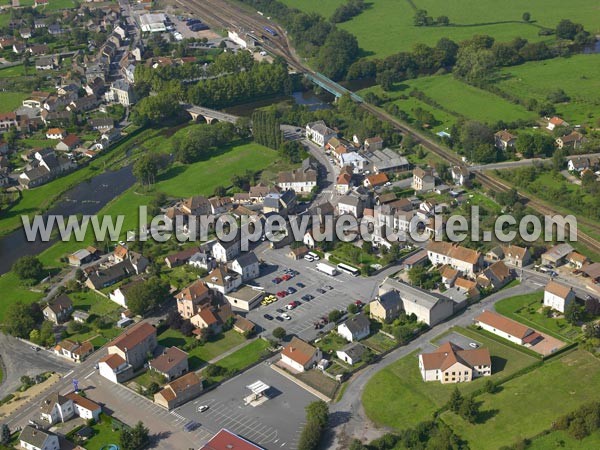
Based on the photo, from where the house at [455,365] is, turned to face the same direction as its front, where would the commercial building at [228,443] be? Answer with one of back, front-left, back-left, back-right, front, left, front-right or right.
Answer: front-right

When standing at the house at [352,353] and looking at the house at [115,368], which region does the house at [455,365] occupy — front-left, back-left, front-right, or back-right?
back-left

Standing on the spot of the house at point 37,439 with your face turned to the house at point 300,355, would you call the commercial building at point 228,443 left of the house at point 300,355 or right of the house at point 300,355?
right

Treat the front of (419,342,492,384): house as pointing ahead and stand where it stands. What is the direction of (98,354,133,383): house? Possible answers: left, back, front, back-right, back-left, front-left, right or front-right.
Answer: right

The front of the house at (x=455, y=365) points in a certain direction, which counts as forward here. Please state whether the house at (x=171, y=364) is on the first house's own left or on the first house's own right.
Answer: on the first house's own right

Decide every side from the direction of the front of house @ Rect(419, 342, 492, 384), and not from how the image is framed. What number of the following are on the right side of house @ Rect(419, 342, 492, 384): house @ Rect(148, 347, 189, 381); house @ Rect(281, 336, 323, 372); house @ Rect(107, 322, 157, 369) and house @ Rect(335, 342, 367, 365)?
4

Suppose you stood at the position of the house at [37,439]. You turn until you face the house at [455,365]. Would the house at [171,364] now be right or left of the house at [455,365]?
left

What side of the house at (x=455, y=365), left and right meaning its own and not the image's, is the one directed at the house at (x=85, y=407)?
right

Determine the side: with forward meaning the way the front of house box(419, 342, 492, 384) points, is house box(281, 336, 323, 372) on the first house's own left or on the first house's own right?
on the first house's own right

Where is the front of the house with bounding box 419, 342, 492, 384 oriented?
toward the camera

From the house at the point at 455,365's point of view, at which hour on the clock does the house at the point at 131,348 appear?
the house at the point at 131,348 is roughly at 3 o'clock from the house at the point at 455,365.

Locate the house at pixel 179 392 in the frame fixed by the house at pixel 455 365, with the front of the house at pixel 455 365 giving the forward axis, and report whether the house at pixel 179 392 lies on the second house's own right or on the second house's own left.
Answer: on the second house's own right
